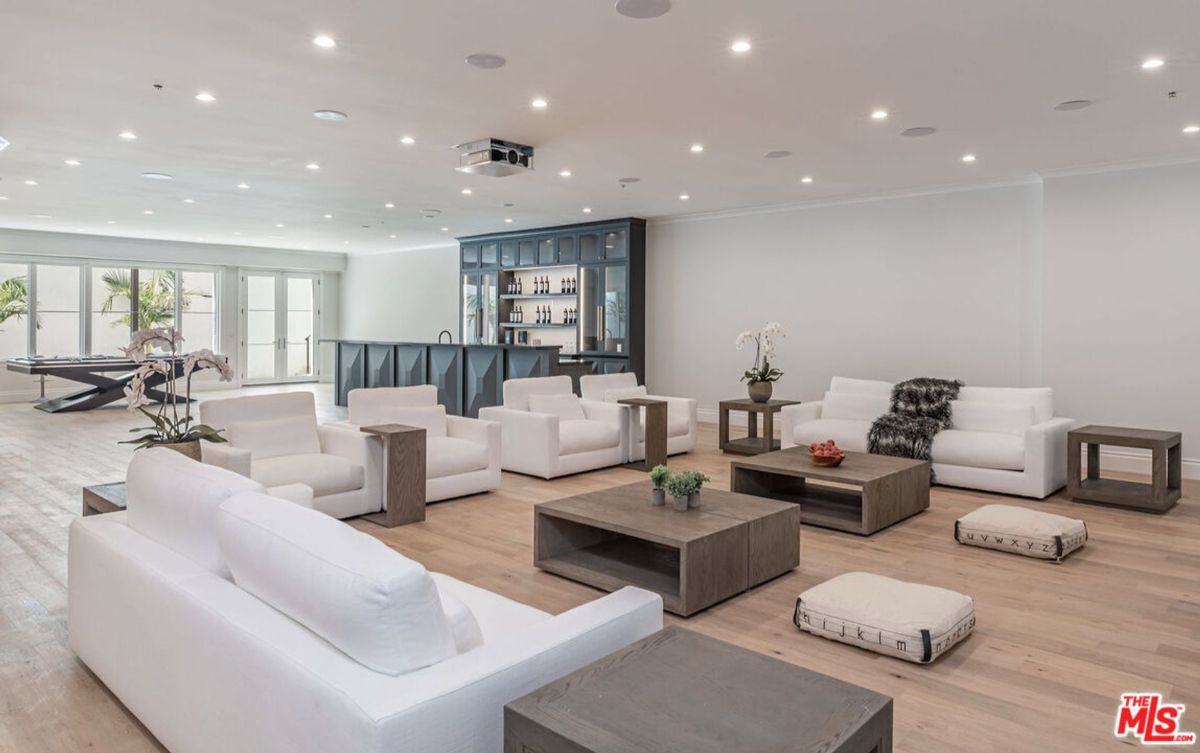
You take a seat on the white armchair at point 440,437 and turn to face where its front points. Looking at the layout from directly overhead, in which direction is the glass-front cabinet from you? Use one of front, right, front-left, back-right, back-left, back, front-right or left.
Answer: back-left

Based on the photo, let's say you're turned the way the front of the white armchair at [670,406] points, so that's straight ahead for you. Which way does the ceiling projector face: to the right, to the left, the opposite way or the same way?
the same way

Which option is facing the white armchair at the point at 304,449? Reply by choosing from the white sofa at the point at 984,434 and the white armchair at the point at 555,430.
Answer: the white sofa at the point at 984,434

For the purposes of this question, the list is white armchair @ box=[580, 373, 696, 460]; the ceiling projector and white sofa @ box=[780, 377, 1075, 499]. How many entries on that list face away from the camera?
0

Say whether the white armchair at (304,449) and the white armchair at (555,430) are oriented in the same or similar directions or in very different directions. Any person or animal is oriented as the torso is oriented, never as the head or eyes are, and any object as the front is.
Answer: same or similar directions

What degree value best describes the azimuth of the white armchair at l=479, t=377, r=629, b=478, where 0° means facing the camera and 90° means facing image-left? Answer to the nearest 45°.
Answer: approximately 315°

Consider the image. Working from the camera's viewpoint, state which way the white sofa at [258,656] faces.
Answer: facing away from the viewer and to the right of the viewer

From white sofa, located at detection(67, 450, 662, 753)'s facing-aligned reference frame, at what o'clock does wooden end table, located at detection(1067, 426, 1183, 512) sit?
The wooden end table is roughly at 1 o'clock from the white sofa.

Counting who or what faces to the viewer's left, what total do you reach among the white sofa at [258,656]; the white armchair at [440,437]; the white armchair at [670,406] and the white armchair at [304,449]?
0

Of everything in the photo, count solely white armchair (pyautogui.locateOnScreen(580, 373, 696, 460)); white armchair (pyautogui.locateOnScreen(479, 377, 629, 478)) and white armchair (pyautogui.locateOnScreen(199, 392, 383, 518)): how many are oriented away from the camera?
0

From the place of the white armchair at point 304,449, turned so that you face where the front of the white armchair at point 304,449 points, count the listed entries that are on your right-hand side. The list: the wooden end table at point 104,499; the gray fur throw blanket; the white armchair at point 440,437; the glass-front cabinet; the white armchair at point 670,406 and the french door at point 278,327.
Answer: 1

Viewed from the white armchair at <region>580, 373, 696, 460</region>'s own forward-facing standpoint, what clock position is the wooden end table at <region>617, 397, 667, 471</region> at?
The wooden end table is roughly at 2 o'clock from the white armchair.

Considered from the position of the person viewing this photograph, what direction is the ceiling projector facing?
facing the viewer and to the right of the viewer
